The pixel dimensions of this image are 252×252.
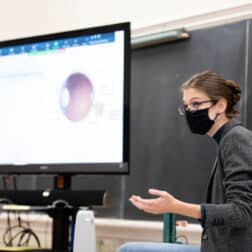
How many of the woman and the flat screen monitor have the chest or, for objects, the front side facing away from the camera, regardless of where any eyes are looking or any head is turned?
0

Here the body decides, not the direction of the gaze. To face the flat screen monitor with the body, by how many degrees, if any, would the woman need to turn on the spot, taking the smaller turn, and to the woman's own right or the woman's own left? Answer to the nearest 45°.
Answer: approximately 45° to the woman's own right

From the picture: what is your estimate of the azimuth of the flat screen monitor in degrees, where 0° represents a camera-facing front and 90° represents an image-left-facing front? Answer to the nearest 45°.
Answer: approximately 45°

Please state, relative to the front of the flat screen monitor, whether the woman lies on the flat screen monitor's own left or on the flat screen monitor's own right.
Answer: on the flat screen monitor's own left

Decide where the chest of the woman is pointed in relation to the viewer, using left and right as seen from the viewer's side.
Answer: facing to the left of the viewer
